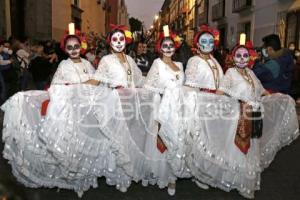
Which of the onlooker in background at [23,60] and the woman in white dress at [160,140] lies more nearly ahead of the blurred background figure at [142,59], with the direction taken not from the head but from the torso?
the woman in white dress

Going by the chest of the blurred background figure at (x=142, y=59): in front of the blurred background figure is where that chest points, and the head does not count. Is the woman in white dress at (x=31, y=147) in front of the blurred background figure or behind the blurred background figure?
in front

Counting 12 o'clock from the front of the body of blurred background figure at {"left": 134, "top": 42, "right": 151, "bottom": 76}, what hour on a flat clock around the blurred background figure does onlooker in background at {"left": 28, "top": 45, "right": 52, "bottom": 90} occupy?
The onlooker in background is roughly at 4 o'clock from the blurred background figure.

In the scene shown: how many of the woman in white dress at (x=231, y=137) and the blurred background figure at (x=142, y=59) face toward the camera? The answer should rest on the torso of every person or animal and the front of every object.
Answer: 2

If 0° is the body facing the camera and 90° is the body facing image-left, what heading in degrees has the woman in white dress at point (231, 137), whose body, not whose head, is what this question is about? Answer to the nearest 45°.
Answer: approximately 0°

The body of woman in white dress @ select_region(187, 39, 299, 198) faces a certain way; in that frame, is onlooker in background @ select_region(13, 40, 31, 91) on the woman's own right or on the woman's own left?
on the woman's own right

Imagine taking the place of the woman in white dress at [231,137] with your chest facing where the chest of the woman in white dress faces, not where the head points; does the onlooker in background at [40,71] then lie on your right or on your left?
on your right

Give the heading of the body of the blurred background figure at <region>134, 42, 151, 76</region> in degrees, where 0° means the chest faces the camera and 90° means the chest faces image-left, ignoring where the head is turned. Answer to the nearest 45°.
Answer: approximately 0°

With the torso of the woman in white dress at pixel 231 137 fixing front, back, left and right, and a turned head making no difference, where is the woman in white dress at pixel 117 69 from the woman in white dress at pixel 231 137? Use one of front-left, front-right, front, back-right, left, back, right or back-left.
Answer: right

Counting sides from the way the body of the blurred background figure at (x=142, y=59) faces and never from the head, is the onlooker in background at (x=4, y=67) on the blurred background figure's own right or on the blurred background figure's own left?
on the blurred background figure's own right

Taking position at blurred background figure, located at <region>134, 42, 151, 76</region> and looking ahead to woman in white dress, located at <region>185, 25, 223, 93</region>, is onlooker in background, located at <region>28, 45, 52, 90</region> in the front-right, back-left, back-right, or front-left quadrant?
back-right

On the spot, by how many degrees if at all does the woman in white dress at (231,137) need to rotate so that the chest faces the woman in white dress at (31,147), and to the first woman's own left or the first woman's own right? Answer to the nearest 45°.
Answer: approximately 90° to the first woman's own right
